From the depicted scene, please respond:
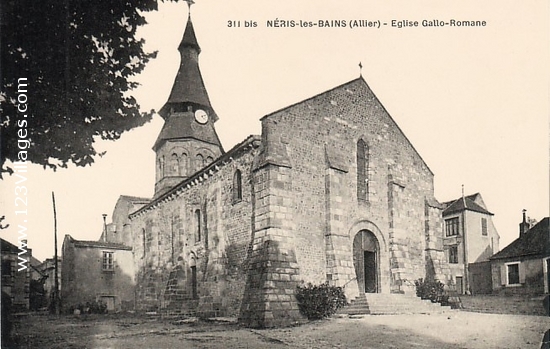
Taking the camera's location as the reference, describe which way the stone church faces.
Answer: facing the viewer and to the right of the viewer
